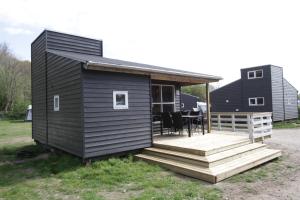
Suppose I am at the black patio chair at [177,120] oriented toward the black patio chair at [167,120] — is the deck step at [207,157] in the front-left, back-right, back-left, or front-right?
back-left

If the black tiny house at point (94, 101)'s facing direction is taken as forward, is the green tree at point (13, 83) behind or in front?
behind

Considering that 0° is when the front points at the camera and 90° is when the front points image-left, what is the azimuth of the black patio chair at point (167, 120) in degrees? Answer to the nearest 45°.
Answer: approximately 225°

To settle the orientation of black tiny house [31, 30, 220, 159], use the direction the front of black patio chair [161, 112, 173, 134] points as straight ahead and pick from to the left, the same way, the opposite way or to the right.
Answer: to the right

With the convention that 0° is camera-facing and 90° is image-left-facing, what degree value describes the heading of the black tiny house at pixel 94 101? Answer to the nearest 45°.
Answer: approximately 315°

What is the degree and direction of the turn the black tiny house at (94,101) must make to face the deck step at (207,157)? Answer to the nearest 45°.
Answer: approximately 45° to its left

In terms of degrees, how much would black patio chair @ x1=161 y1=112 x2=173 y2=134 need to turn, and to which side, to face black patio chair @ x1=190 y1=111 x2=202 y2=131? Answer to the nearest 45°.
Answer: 0° — it already faces it
